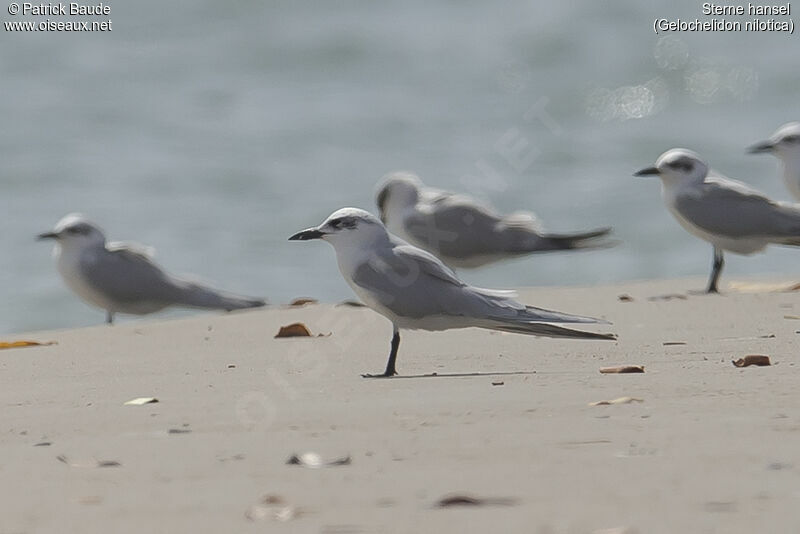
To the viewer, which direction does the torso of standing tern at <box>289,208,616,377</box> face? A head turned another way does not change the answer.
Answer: to the viewer's left

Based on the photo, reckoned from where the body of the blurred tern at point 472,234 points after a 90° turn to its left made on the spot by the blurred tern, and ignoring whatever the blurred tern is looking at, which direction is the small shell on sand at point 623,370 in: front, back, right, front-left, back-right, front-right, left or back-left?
front

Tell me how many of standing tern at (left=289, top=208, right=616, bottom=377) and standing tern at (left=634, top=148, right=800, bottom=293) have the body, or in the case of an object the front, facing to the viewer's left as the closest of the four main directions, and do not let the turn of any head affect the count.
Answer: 2

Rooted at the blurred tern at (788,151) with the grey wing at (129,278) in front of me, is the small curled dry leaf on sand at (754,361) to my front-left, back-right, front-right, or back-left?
front-left

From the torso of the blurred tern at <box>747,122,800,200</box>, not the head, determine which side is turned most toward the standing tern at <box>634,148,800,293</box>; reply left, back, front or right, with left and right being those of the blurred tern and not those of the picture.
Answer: left

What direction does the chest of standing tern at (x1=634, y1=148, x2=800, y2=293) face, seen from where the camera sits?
to the viewer's left

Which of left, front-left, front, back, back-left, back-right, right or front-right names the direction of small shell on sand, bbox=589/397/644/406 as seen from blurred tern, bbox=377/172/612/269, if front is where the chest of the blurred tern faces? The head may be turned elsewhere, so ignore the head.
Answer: left

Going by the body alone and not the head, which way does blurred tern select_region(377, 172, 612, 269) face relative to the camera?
to the viewer's left

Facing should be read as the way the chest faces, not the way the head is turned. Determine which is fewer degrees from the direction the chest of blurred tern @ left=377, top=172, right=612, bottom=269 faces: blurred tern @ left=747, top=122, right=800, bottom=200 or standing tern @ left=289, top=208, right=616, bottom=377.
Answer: the standing tern

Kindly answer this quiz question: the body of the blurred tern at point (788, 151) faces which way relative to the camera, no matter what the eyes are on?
to the viewer's left

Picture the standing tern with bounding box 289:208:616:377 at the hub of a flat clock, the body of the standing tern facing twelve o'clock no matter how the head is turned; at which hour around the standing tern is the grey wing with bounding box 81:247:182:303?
The grey wing is roughly at 2 o'clock from the standing tern.

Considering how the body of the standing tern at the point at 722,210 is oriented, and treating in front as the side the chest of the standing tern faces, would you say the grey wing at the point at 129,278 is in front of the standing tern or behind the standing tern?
in front
